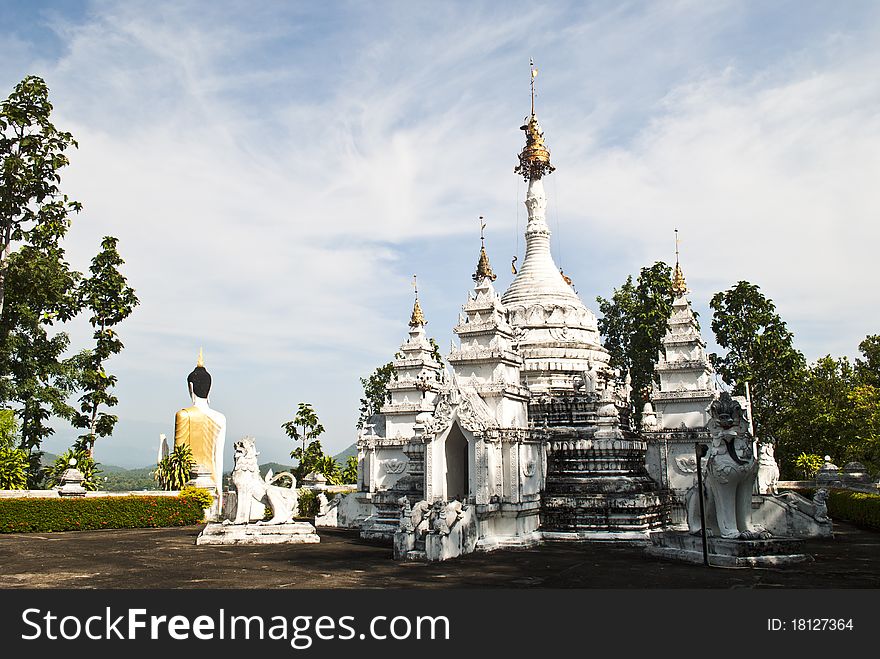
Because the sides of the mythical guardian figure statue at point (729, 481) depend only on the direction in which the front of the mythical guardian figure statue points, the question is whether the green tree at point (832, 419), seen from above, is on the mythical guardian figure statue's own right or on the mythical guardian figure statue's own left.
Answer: on the mythical guardian figure statue's own left

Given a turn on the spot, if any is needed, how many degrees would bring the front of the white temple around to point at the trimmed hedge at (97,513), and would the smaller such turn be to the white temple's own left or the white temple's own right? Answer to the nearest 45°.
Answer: approximately 45° to the white temple's own right

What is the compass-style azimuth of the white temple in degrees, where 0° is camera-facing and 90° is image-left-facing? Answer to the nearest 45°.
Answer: approximately 45°

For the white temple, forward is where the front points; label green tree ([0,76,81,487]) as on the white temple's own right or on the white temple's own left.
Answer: on the white temple's own right

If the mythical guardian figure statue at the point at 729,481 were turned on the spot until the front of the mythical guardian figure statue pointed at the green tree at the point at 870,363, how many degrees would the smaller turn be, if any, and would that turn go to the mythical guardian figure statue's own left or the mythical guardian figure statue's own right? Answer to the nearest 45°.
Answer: approximately 135° to the mythical guardian figure statue's own left

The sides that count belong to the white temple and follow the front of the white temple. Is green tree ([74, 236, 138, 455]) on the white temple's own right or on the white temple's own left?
on the white temple's own right

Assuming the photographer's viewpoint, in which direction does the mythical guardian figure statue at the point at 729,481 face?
facing the viewer and to the right of the viewer

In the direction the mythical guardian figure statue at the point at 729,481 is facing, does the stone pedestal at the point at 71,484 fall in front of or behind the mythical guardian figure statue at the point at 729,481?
behind

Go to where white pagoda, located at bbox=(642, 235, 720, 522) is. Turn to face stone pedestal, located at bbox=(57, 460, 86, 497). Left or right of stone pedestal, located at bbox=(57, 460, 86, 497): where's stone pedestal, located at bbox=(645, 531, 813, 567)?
left

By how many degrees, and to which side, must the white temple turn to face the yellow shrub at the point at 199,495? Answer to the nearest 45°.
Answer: approximately 90° to its right

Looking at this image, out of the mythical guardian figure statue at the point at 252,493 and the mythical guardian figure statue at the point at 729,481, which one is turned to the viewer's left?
the mythical guardian figure statue at the point at 252,493

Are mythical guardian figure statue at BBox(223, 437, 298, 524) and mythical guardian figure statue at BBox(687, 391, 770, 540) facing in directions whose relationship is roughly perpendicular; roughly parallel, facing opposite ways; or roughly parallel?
roughly perpendicular

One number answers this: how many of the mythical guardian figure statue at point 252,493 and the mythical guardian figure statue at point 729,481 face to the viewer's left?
1

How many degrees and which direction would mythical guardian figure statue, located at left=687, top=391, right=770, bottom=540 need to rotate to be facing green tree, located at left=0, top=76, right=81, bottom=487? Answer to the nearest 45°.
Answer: approximately 135° to its right

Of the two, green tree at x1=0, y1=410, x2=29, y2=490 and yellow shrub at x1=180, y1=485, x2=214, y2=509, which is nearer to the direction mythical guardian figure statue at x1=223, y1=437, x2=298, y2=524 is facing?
the green tree

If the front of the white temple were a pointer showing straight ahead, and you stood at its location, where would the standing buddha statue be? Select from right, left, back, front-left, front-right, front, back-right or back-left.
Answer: right

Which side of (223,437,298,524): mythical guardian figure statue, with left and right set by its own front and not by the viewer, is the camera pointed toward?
left
